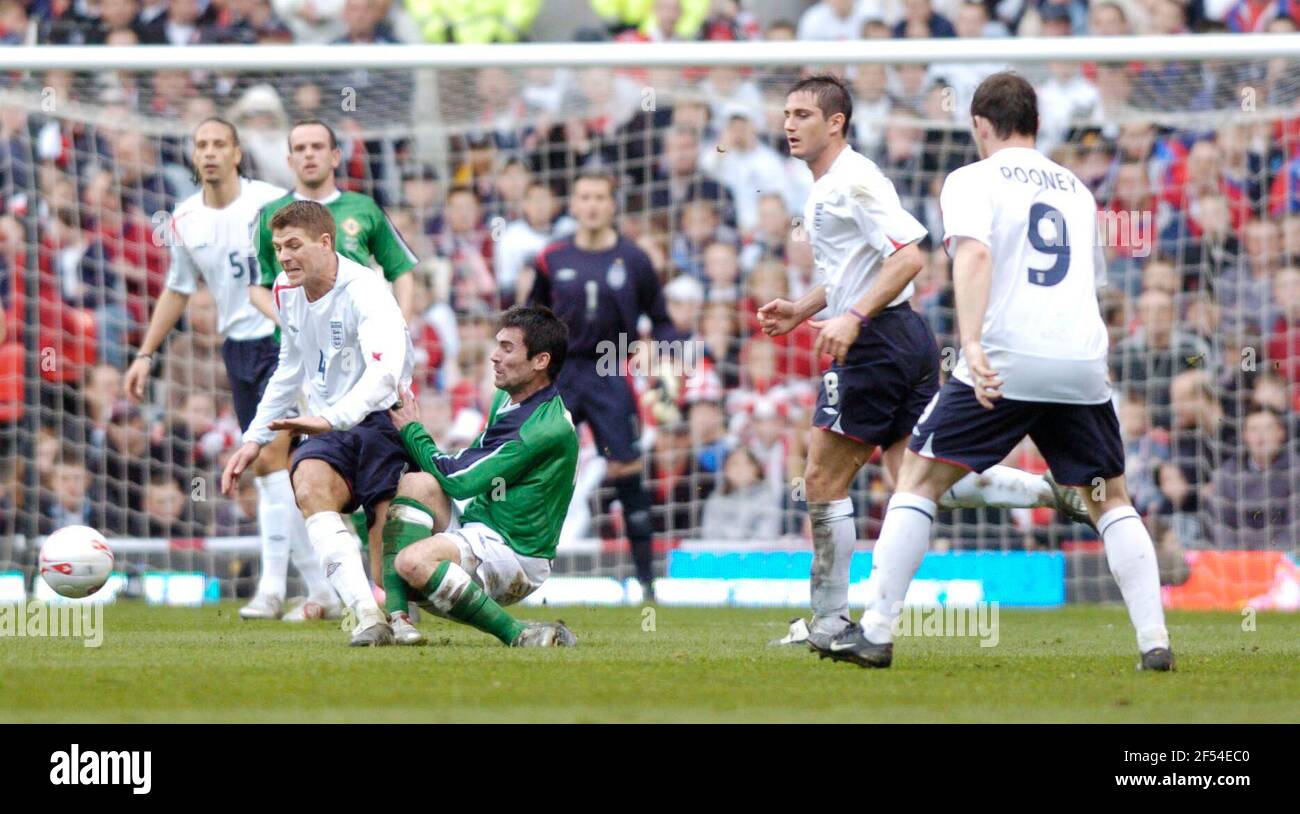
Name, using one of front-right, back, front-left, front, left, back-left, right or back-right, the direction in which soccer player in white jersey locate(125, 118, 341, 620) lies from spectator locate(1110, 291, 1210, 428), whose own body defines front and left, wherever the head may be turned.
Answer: front-right

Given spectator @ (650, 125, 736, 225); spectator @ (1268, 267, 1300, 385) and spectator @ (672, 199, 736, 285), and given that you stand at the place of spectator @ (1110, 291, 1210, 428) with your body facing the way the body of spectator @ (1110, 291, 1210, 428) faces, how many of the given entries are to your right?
2

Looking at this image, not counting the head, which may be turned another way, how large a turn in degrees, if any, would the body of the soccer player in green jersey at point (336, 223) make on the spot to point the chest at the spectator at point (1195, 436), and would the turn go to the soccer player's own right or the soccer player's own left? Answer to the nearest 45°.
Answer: approximately 90° to the soccer player's own left

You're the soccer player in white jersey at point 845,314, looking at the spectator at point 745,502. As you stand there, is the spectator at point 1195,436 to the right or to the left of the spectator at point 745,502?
right

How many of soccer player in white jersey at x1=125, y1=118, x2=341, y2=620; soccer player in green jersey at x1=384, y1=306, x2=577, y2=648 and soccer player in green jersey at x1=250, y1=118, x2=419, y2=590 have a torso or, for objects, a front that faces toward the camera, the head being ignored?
2

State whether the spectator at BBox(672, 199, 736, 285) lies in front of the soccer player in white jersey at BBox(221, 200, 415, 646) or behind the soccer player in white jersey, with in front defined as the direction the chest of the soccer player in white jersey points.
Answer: behind

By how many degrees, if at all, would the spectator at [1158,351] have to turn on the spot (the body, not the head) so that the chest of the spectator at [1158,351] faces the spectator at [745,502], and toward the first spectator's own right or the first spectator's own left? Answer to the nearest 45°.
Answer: approximately 90° to the first spectator's own right

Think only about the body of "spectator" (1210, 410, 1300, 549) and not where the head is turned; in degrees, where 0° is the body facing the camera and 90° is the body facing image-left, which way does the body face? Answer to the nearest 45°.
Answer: approximately 0°

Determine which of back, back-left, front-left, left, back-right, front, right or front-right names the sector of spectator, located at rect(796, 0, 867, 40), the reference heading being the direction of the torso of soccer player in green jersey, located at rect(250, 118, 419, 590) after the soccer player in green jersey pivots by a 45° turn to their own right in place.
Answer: back
